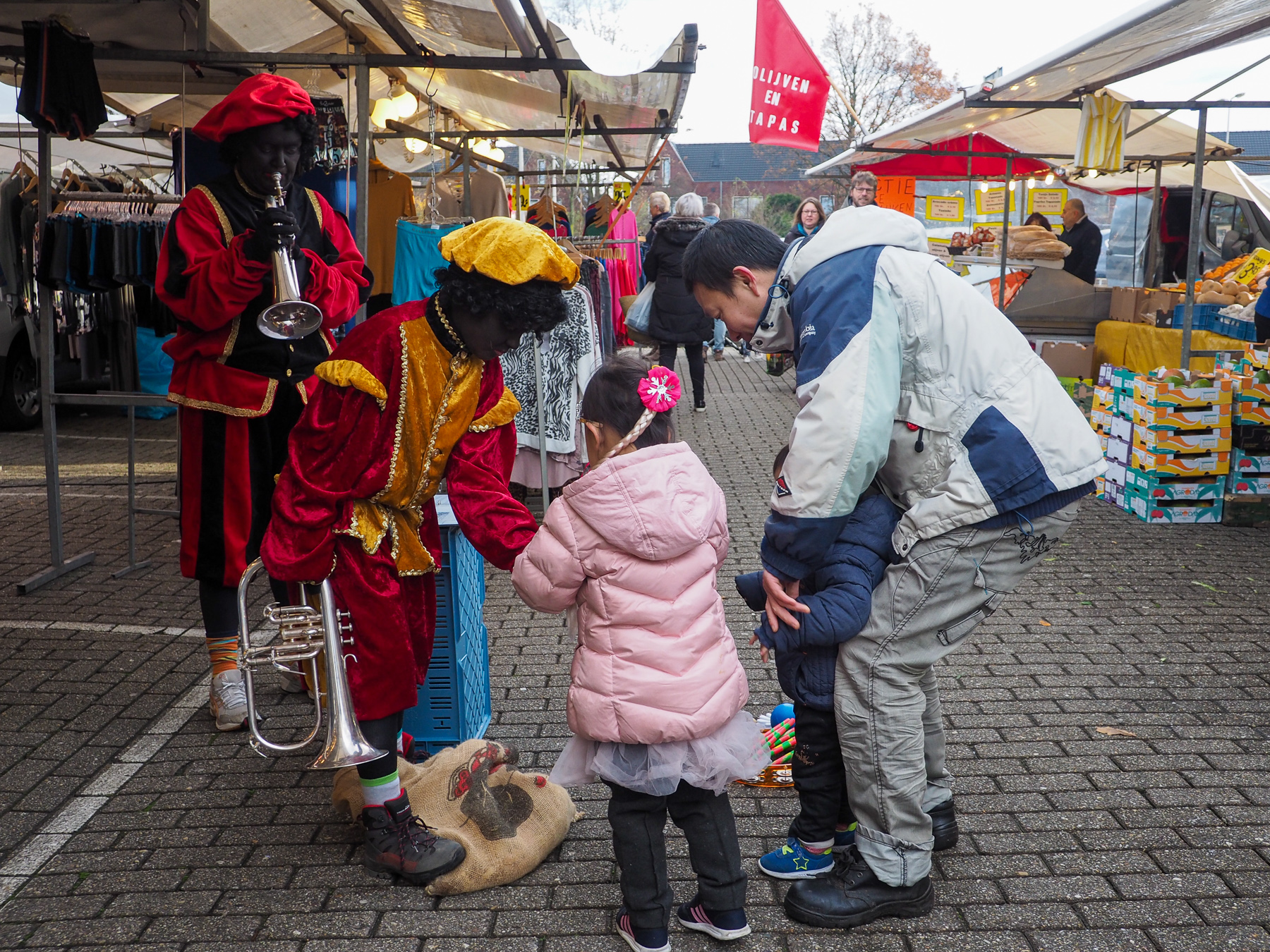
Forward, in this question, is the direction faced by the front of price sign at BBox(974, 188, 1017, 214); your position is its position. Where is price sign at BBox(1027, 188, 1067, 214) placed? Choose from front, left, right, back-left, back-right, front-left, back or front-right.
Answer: back-left

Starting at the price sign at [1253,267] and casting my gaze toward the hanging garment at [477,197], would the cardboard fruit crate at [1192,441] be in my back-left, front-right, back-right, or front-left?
front-left

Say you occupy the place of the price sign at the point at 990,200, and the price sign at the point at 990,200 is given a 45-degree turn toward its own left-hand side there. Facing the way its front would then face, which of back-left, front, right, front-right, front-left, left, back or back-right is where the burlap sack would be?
front-right

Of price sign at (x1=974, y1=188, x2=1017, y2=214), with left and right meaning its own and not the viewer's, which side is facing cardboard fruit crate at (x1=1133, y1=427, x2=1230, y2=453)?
front

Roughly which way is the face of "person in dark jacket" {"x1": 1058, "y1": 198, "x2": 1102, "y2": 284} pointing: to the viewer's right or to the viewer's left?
to the viewer's left

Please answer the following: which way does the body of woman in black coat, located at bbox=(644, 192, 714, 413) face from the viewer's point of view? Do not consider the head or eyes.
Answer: away from the camera

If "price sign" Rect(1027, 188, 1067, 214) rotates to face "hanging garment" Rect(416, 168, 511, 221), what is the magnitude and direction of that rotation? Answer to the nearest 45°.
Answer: approximately 45° to its right

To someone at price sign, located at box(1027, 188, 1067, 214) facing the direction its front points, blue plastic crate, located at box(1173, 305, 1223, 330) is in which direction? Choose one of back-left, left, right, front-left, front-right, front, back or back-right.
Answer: front

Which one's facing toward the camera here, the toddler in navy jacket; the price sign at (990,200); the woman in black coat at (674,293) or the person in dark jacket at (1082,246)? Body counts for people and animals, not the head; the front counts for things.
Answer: the price sign

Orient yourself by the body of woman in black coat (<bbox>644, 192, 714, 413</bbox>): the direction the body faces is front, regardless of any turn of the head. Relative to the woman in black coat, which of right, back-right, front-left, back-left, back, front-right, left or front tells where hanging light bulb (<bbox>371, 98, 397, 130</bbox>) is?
back-left

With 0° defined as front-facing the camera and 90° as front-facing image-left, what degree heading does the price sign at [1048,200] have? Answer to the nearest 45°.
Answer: approximately 0°

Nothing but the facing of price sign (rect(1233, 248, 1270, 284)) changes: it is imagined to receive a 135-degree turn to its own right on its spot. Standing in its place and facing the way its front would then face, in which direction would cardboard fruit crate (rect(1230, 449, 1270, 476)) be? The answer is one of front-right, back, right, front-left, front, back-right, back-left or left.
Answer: back

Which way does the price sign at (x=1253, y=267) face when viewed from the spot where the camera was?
facing the viewer and to the left of the viewer

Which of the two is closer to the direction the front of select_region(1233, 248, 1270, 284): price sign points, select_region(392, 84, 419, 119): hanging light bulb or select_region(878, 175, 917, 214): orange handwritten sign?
the hanging light bulb

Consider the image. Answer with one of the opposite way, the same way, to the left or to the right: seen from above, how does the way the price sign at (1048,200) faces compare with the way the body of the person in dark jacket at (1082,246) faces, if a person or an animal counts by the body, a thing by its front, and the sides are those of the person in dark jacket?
to the left

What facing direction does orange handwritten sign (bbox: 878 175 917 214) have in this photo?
toward the camera

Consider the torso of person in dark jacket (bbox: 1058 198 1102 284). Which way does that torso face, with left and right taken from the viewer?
facing to the left of the viewer

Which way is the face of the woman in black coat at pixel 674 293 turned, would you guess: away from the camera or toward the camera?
away from the camera

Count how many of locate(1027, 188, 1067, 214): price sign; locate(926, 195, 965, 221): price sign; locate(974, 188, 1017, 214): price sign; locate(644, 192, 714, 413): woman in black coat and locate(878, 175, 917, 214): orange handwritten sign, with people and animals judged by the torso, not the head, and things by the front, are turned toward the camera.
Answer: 4
